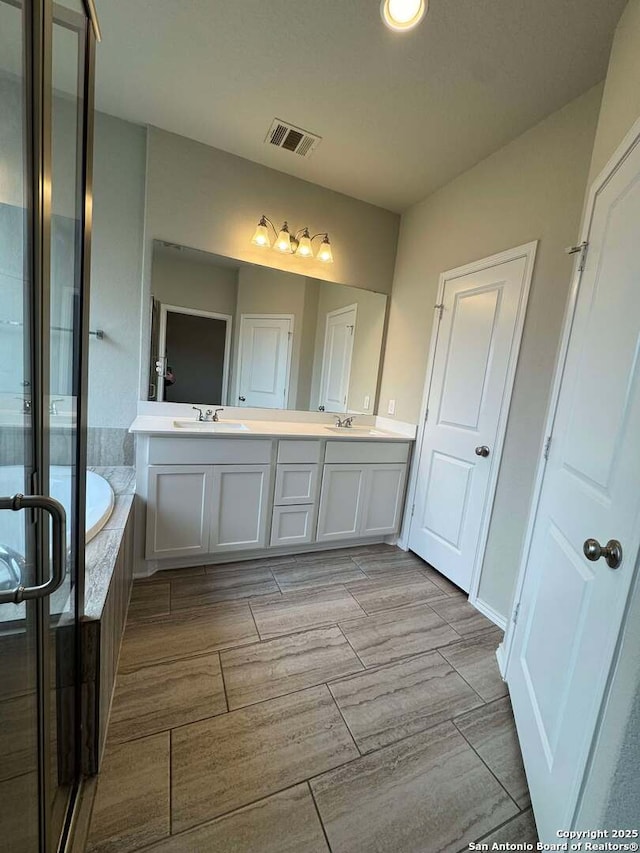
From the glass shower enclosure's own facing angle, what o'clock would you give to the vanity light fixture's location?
The vanity light fixture is roughly at 9 o'clock from the glass shower enclosure.

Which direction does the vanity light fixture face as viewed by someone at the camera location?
facing the viewer and to the right of the viewer

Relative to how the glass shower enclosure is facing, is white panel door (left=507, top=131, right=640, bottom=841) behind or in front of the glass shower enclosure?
in front

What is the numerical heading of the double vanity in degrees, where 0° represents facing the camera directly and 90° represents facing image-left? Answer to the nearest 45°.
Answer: approximately 315°

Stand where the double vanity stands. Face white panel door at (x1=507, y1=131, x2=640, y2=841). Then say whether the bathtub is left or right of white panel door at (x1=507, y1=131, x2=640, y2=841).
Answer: right

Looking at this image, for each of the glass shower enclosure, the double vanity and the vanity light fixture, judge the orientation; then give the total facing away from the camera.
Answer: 0

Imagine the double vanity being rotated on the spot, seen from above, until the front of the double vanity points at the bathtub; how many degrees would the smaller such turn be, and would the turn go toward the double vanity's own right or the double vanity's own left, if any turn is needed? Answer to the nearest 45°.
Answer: approximately 45° to the double vanity's own right

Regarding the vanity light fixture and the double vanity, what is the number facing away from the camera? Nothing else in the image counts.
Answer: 0

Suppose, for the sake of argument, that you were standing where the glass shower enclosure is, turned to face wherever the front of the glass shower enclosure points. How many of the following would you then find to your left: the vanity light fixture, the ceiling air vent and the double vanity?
3

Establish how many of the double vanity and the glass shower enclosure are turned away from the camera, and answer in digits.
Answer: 0

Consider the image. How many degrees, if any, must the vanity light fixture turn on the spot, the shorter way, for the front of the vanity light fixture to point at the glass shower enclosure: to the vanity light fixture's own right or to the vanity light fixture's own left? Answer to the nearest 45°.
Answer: approximately 45° to the vanity light fixture's own right

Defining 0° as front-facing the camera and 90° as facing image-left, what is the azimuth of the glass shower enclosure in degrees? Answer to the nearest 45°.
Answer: approximately 315°
